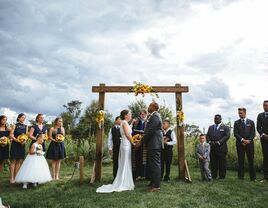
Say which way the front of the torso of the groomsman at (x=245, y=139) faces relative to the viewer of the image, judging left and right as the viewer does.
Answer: facing the viewer

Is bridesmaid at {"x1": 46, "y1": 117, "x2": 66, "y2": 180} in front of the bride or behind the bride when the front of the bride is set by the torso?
behind

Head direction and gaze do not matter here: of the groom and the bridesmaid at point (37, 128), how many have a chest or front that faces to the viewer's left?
1

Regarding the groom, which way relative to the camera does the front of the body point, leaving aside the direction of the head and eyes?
to the viewer's left

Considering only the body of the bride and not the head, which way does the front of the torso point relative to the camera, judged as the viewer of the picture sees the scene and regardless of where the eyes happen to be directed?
to the viewer's right

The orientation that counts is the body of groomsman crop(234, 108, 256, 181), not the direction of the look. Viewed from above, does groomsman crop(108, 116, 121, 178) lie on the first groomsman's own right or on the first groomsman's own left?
on the first groomsman's own right

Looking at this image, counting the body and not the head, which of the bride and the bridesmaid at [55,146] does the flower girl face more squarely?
the bride

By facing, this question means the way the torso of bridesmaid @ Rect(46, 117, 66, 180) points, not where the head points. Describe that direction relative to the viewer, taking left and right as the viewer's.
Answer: facing the viewer and to the right of the viewer

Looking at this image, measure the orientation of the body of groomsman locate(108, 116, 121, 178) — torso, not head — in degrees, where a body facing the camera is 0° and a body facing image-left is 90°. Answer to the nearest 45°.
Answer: approximately 315°

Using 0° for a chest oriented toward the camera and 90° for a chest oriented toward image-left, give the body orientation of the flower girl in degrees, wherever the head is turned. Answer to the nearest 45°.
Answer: approximately 315°

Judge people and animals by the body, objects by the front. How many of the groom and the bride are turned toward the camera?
0

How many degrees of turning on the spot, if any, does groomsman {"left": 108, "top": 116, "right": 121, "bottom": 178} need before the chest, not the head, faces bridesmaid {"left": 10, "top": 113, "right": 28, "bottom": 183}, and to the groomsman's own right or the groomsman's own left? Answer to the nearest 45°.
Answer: approximately 135° to the groomsman's own right

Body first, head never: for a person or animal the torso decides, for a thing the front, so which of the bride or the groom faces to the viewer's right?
the bride

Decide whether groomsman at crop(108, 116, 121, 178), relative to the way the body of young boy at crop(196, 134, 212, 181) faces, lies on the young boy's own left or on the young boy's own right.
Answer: on the young boy's own right

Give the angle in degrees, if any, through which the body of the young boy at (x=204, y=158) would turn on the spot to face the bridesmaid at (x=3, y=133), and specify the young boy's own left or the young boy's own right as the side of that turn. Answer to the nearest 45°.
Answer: approximately 90° to the young boy's own right
